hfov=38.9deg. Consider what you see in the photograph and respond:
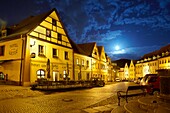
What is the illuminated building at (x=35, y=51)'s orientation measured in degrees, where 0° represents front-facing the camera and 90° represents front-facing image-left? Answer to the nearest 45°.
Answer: approximately 315°
